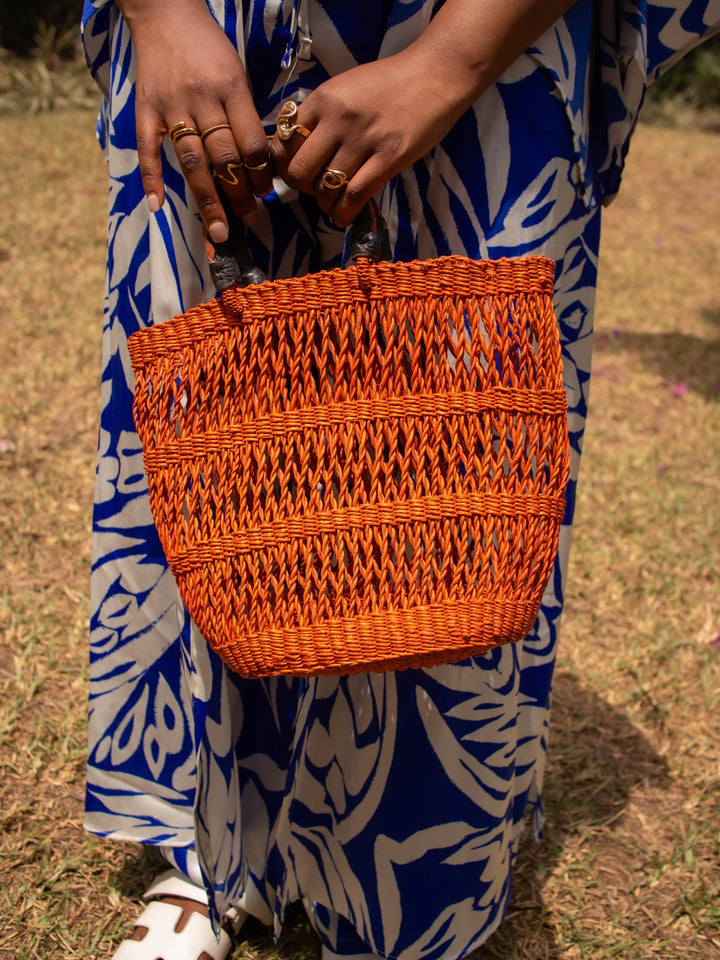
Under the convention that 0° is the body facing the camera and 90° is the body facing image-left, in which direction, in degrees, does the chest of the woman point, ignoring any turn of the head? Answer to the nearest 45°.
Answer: approximately 0°
